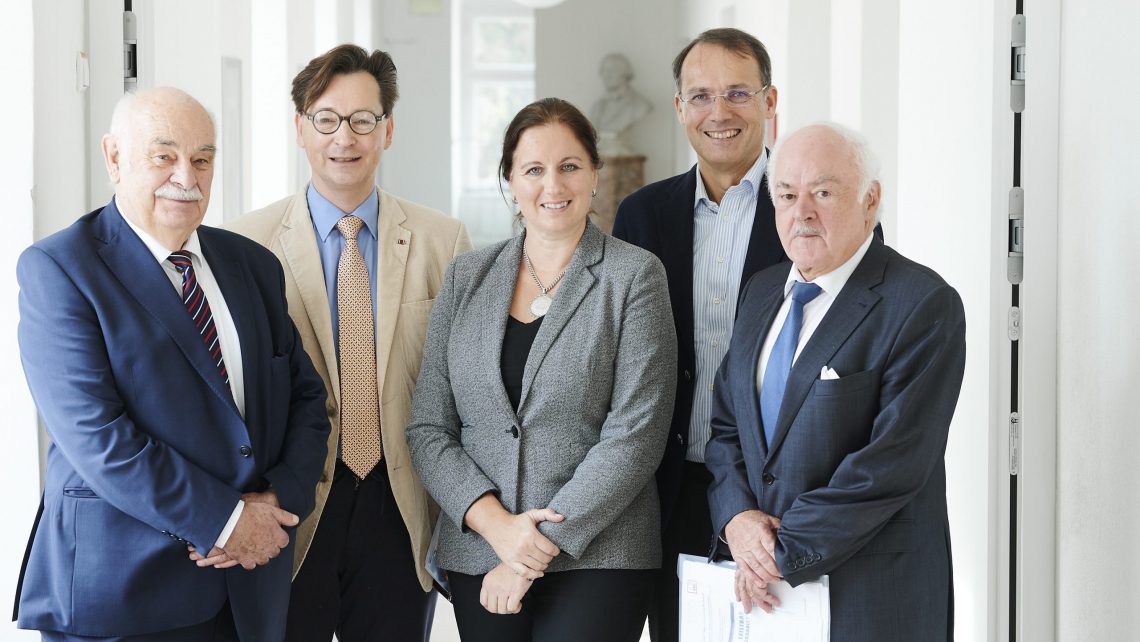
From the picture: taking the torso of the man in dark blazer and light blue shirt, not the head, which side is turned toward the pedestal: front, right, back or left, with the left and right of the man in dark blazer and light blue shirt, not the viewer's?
back

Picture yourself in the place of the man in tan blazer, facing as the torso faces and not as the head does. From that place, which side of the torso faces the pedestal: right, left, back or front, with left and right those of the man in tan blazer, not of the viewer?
back

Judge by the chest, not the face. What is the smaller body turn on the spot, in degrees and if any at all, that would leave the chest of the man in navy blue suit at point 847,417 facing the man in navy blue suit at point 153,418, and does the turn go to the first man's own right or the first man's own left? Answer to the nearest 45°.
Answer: approximately 45° to the first man's own right

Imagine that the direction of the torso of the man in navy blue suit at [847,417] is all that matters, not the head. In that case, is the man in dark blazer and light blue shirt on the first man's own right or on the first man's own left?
on the first man's own right

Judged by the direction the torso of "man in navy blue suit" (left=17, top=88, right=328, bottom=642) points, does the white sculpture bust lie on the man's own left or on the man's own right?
on the man's own left

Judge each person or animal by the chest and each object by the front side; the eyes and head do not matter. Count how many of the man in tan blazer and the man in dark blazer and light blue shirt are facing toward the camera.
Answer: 2

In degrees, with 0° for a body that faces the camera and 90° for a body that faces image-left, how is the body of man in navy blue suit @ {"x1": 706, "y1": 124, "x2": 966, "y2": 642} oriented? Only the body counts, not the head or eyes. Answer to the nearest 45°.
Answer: approximately 45°

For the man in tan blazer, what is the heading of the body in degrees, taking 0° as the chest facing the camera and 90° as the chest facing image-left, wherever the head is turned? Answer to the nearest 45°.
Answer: approximately 0°
